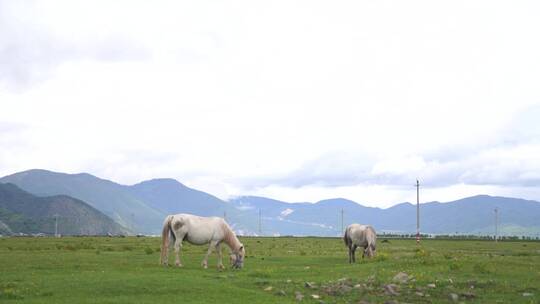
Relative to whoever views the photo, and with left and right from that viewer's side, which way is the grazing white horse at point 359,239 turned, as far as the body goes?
facing away from the viewer and to the right of the viewer

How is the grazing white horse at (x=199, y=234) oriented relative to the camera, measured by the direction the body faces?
to the viewer's right

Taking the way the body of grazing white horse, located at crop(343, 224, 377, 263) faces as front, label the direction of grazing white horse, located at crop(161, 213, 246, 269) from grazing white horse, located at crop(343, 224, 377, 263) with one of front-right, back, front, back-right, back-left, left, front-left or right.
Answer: back

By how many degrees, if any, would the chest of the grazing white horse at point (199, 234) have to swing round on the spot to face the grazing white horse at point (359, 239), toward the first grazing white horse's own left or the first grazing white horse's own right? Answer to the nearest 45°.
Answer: approximately 45° to the first grazing white horse's own left

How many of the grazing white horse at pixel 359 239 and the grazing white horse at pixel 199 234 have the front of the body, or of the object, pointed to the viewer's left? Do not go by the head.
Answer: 0
